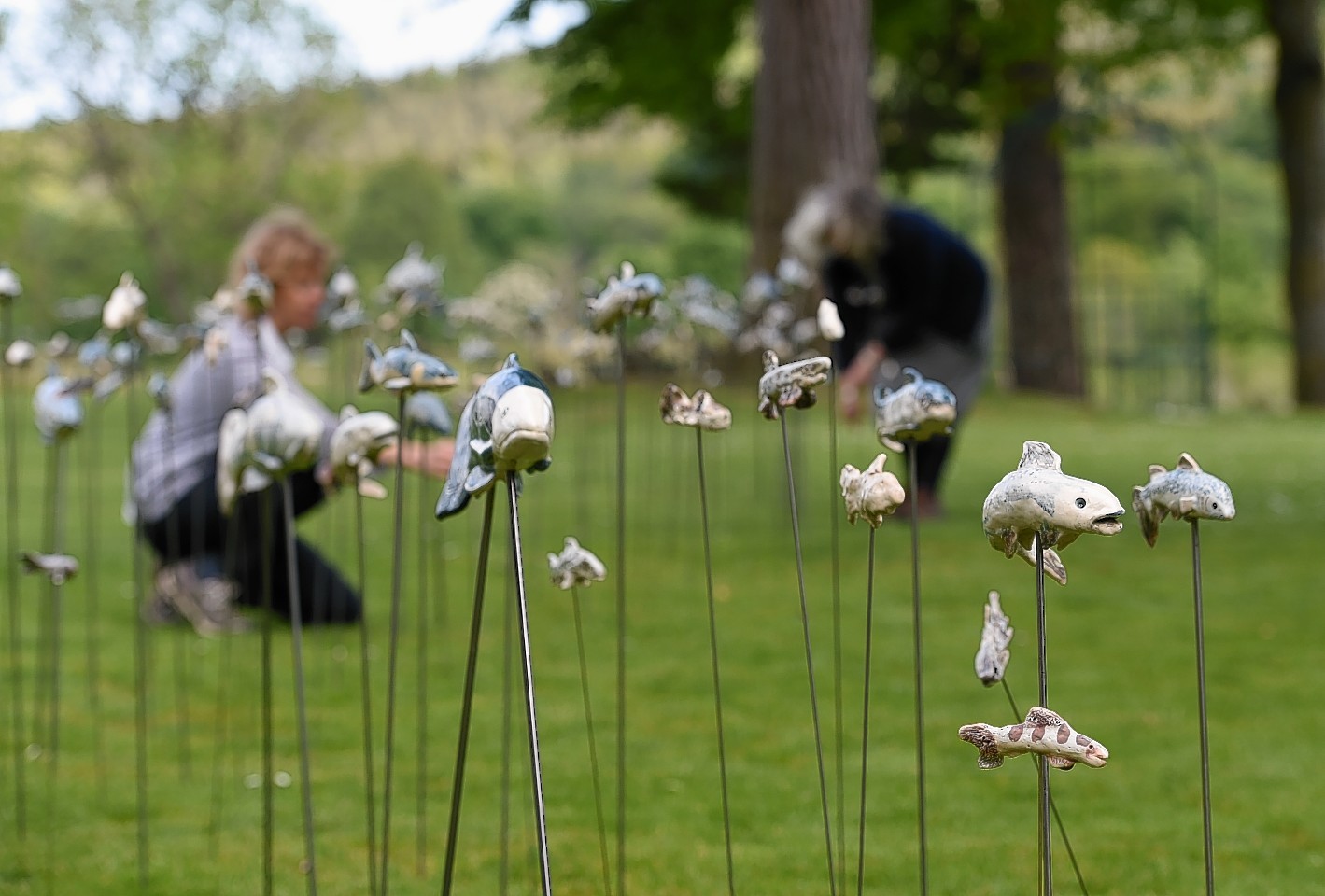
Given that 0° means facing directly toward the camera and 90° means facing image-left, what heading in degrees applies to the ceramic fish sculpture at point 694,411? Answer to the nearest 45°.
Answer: approximately 270°

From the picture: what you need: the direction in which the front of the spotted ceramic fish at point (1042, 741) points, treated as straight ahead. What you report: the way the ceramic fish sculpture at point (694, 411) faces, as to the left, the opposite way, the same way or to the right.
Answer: the same way

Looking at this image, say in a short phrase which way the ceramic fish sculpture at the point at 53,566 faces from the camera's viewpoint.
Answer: facing to the right of the viewer

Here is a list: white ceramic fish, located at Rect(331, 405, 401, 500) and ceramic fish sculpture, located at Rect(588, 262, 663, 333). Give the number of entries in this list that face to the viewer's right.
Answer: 1

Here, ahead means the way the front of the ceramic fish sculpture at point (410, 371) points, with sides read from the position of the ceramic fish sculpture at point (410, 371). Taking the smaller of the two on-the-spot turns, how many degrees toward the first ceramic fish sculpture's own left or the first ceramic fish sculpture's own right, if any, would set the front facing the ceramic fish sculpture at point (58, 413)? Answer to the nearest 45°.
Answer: approximately 135° to the first ceramic fish sculpture's own left

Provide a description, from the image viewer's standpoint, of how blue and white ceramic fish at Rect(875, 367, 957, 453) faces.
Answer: facing the viewer and to the right of the viewer

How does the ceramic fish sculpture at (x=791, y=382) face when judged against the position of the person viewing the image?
facing to the right of the viewer

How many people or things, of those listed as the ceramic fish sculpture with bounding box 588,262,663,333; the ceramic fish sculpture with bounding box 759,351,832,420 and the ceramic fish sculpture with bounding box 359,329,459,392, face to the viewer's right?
2

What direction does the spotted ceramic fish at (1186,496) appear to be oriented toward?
to the viewer's right

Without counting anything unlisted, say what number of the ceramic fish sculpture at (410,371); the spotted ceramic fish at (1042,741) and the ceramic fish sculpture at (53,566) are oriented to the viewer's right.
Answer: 3
